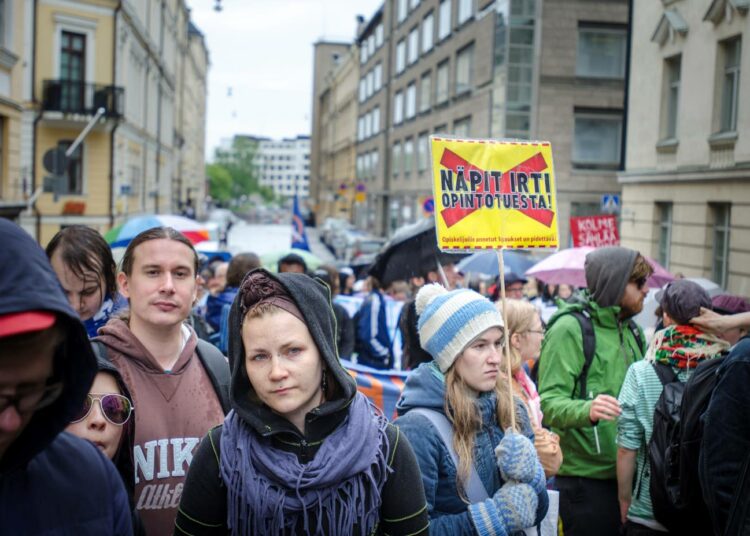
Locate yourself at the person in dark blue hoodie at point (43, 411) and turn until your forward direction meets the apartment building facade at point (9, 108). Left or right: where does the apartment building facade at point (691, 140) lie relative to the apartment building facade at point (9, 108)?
right

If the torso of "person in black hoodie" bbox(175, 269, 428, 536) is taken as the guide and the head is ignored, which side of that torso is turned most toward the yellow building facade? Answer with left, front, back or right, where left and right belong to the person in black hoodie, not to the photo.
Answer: back

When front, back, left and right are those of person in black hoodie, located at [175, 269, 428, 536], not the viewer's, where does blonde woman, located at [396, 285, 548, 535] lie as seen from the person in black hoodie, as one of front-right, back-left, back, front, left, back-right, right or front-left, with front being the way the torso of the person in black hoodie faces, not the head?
back-left

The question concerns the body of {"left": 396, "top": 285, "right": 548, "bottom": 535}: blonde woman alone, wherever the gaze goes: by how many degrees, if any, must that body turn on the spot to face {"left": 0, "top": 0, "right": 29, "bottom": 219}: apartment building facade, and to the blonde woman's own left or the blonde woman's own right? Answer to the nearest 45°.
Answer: approximately 180°

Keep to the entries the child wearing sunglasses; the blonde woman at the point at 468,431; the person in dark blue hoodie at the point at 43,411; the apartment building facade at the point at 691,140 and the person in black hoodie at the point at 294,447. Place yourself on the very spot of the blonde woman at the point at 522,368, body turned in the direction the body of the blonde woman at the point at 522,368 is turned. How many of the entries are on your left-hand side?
1

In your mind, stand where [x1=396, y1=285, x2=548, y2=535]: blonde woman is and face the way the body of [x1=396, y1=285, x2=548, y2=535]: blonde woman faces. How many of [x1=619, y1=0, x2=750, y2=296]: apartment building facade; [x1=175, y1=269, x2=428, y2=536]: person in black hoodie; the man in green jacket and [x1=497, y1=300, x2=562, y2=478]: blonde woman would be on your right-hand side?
1

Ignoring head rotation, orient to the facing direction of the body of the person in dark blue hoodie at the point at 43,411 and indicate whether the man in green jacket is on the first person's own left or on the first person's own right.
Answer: on the first person's own left

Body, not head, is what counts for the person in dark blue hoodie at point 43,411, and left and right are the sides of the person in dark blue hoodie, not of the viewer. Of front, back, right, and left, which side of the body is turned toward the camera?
front

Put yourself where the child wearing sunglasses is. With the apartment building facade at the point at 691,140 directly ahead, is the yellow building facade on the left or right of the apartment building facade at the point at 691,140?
left

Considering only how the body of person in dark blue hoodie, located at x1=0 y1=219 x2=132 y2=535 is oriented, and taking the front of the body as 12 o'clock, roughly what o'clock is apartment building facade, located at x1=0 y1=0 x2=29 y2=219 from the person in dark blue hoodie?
The apartment building facade is roughly at 6 o'clock from the person in dark blue hoodie.

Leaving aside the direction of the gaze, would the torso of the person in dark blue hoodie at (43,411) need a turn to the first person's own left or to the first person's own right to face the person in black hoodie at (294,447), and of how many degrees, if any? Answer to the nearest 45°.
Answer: approximately 135° to the first person's own left

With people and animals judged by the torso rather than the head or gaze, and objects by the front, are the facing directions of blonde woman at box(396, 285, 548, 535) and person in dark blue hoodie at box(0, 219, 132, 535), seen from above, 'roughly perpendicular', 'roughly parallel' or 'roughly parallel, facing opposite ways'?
roughly parallel

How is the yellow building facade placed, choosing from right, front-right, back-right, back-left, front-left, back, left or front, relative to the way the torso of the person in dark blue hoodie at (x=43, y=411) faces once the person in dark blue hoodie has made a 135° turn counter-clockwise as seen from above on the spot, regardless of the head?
front-left

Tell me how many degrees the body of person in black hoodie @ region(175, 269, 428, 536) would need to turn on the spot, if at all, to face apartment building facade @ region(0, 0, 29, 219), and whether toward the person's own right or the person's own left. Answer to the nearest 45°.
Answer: approximately 180°

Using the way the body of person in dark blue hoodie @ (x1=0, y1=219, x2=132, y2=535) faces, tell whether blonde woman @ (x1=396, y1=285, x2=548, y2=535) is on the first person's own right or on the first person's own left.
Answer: on the first person's own left

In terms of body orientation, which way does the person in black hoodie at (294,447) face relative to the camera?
toward the camera
